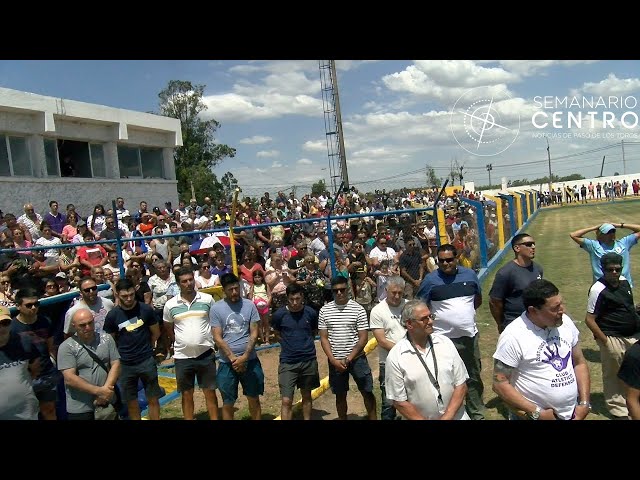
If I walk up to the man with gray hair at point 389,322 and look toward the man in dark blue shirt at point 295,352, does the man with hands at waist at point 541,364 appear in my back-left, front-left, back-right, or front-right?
back-left

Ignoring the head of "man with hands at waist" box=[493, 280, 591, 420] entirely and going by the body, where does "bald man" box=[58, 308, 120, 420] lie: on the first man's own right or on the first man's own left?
on the first man's own right

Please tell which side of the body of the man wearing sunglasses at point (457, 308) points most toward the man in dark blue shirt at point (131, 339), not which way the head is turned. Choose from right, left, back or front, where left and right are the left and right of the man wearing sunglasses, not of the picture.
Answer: right

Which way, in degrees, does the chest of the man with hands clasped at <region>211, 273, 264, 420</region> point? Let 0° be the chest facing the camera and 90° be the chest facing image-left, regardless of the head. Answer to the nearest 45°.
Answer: approximately 0°

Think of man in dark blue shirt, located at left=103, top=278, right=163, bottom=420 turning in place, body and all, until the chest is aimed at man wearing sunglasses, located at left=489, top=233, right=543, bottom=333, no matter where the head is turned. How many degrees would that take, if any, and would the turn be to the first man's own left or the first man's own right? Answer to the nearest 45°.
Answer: approximately 45° to the first man's own left

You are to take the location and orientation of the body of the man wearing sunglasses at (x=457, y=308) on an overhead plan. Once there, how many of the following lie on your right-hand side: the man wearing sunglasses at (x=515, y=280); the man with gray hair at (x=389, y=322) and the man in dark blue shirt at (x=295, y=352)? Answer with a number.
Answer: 2

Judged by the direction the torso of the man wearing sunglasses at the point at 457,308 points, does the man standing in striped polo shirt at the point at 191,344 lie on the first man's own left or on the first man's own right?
on the first man's own right

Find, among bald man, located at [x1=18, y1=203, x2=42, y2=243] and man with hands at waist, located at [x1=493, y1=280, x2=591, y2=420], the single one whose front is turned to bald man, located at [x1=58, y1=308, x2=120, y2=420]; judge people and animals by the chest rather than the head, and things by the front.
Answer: bald man, located at [x1=18, y1=203, x2=42, y2=243]

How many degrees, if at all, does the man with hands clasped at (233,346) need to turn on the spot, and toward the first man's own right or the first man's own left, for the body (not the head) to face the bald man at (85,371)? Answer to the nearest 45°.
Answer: approximately 45° to the first man's own right

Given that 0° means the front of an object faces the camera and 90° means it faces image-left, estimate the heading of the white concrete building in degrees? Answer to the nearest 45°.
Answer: approximately 315°

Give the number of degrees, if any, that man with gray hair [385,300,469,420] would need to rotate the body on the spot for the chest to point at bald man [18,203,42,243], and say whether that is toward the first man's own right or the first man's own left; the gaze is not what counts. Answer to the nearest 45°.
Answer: approximately 180°

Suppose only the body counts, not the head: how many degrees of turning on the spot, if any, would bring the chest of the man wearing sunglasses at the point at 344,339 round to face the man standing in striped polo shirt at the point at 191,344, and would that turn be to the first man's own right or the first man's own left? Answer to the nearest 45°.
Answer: approximately 90° to the first man's own right
